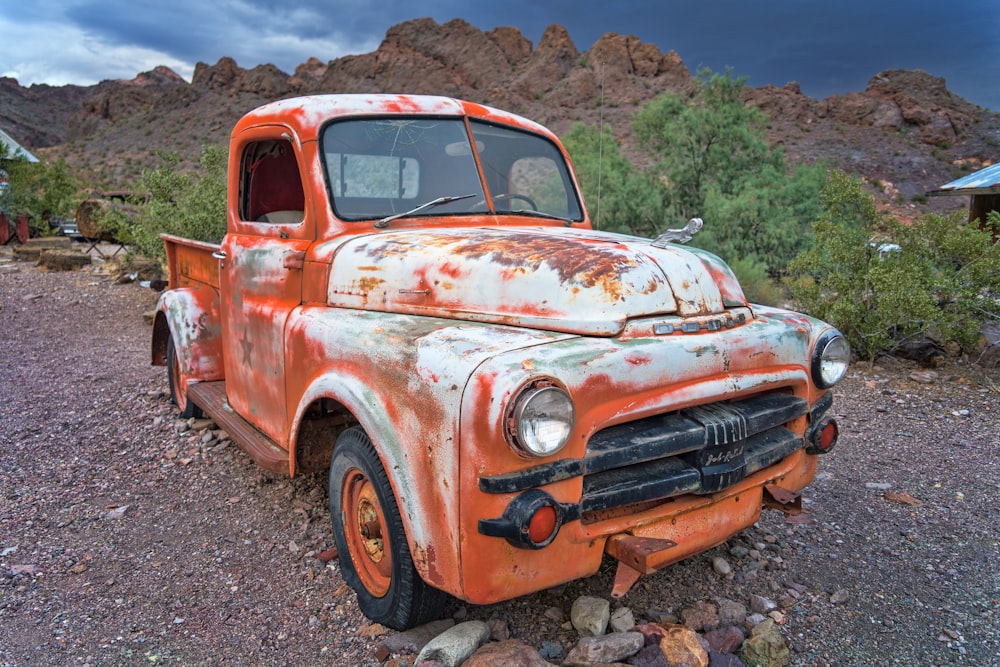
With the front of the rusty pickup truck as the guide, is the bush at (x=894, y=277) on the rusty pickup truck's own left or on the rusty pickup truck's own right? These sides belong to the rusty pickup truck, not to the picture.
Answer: on the rusty pickup truck's own left

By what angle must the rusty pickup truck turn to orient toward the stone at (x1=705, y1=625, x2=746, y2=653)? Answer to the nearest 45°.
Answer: approximately 45° to its left

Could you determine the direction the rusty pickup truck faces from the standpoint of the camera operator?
facing the viewer and to the right of the viewer
